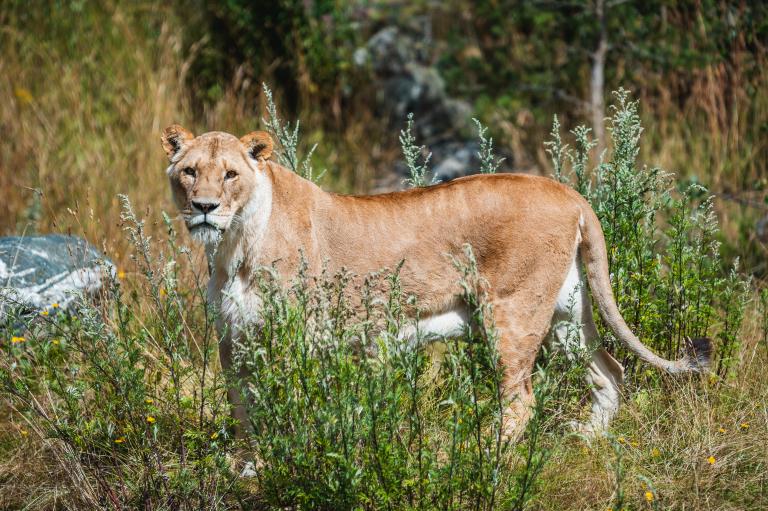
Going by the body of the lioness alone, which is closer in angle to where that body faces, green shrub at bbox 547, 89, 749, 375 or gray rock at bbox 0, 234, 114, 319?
the gray rock

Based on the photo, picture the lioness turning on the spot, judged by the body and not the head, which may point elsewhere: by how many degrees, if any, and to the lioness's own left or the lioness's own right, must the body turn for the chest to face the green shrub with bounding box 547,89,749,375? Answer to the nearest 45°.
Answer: approximately 180°

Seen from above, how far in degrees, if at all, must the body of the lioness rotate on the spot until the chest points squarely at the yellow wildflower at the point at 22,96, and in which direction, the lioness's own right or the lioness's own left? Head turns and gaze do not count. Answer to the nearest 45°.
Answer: approximately 45° to the lioness's own right

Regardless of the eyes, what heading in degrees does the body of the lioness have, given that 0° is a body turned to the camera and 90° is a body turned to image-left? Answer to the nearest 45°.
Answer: approximately 90°

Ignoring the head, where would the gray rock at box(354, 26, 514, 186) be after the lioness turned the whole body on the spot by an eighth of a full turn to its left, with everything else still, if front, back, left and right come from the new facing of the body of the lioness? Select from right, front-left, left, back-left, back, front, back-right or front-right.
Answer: back-right

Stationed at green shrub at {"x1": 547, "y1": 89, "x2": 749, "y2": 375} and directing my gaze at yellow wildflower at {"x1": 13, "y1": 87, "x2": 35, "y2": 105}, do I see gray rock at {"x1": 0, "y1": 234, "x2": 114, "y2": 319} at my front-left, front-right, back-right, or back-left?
front-left

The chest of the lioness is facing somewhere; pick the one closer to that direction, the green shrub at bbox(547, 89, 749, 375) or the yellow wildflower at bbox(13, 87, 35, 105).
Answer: the yellow wildflower
